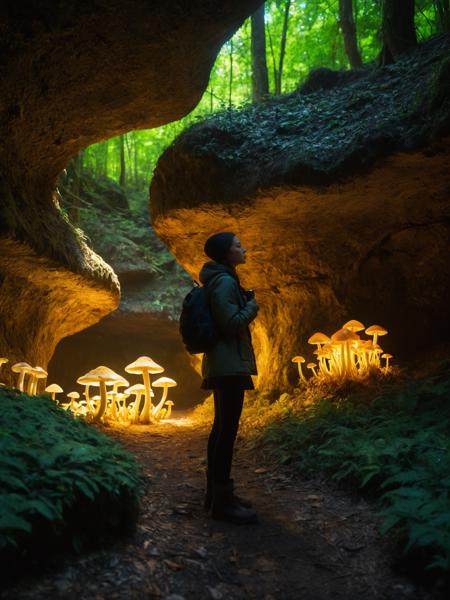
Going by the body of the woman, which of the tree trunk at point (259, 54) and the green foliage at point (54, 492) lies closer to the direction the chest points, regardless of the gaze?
the tree trunk

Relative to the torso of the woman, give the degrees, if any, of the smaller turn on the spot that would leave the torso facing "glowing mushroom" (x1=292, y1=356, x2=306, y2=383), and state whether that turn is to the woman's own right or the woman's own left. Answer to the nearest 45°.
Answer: approximately 90° to the woman's own left

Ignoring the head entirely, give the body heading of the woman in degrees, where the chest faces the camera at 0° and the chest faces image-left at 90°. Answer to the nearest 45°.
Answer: approximately 270°

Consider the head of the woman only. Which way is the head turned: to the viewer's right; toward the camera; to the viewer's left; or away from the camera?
to the viewer's right

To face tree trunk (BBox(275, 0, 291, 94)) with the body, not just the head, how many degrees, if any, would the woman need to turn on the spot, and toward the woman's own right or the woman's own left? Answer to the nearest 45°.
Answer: approximately 90° to the woman's own left

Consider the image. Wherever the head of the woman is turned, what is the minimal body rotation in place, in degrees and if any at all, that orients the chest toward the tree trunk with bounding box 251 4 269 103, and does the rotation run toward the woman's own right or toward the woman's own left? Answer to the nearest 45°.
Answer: approximately 90° to the woman's own left

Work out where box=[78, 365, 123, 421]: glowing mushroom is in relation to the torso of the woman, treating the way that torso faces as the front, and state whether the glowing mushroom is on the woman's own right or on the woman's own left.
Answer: on the woman's own left
